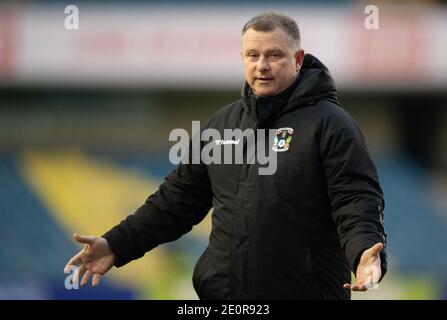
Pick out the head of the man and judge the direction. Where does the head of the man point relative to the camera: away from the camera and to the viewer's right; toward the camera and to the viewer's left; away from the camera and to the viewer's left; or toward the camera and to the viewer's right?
toward the camera and to the viewer's left

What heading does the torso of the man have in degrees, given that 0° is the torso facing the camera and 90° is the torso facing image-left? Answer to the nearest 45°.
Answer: approximately 45°
